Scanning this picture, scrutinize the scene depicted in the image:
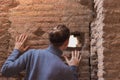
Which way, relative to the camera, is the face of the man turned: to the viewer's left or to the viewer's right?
to the viewer's right

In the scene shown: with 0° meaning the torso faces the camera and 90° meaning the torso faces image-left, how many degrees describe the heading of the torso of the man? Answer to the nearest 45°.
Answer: approximately 180°
